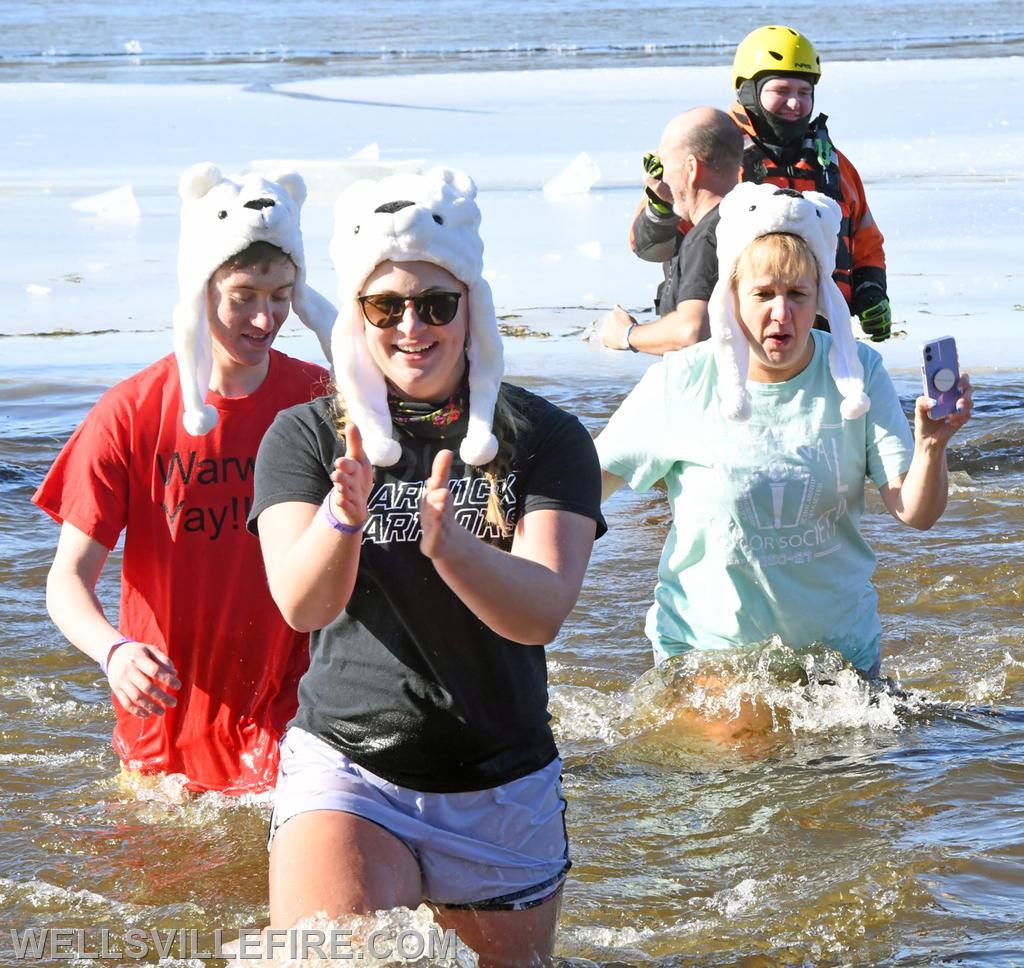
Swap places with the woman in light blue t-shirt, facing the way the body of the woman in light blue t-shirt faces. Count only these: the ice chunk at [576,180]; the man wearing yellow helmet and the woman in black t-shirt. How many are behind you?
2

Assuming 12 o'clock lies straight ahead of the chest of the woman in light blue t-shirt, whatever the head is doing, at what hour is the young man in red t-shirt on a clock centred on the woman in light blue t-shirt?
The young man in red t-shirt is roughly at 2 o'clock from the woman in light blue t-shirt.

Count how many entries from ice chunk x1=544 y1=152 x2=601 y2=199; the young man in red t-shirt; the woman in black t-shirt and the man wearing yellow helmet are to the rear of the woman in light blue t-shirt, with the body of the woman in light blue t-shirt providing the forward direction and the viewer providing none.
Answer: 2

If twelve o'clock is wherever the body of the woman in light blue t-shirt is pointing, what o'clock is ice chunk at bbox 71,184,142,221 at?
The ice chunk is roughly at 5 o'clock from the woman in light blue t-shirt.

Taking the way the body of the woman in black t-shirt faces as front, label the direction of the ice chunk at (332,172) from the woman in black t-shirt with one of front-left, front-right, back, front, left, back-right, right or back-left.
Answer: back

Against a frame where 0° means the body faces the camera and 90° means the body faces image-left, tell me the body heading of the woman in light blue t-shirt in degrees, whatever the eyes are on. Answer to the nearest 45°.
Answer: approximately 0°

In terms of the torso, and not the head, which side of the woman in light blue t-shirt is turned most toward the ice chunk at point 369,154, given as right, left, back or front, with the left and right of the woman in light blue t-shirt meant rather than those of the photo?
back

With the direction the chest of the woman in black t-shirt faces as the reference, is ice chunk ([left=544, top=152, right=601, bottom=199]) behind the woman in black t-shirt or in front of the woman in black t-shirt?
behind

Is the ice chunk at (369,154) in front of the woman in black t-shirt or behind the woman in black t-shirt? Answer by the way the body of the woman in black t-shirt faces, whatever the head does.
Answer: behind

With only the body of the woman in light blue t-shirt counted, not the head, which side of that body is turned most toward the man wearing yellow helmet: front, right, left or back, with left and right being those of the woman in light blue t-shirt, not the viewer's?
back
